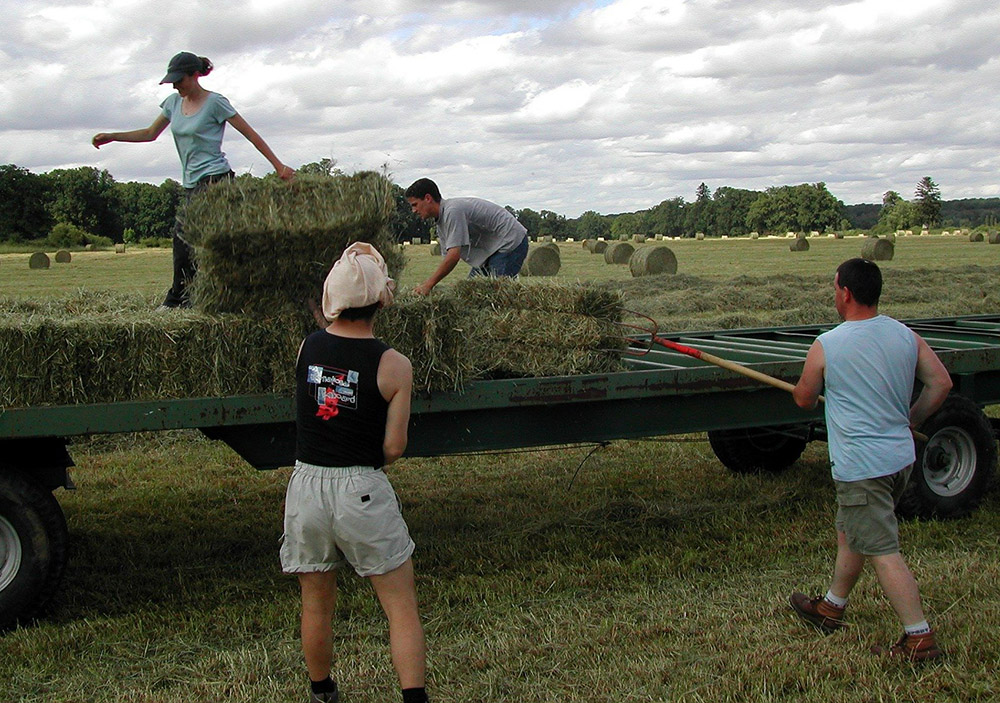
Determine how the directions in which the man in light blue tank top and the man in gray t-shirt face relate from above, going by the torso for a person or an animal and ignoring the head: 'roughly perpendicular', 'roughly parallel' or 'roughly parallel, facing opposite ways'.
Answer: roughly perpendicular

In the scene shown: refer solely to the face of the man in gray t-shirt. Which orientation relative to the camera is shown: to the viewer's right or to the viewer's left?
to the viewer's left

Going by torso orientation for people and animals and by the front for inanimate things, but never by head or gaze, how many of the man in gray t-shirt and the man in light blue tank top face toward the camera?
0

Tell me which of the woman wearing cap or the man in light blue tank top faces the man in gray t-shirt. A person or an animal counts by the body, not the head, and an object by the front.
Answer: the man in light blue tank top

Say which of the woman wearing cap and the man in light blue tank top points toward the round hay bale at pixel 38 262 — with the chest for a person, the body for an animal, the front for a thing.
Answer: the man in light blue tank top

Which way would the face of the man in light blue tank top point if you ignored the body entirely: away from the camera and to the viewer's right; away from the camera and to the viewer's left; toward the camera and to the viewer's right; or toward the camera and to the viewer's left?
away from the camera and to the viewer's left

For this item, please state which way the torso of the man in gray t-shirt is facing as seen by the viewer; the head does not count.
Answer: to the viewer's left

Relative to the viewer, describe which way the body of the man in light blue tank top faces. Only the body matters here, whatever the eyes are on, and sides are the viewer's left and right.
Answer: facing away from the viewer and to the left of the viewer

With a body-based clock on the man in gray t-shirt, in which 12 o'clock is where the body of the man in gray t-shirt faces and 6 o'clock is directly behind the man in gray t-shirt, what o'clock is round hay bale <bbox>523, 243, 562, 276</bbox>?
The round hay bale is roughly at 3 o'clock from the man in gray t-shirt.

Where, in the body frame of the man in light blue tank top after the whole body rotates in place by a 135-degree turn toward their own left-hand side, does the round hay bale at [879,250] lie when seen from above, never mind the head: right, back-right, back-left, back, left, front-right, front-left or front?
back

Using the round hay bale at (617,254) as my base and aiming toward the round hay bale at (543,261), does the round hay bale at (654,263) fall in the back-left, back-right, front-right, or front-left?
front-left

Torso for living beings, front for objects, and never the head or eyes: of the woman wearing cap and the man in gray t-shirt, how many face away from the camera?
0

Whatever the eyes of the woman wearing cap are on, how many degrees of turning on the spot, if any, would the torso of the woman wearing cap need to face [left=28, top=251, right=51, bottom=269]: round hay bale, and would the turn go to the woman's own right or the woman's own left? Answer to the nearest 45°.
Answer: approximately 135° to the woman's own right

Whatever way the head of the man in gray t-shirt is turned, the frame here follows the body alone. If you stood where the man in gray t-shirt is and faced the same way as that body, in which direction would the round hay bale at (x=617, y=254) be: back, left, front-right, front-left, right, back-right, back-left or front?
right
